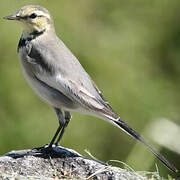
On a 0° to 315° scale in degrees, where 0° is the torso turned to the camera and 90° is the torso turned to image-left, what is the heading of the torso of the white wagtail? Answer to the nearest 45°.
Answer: approximately 90°
